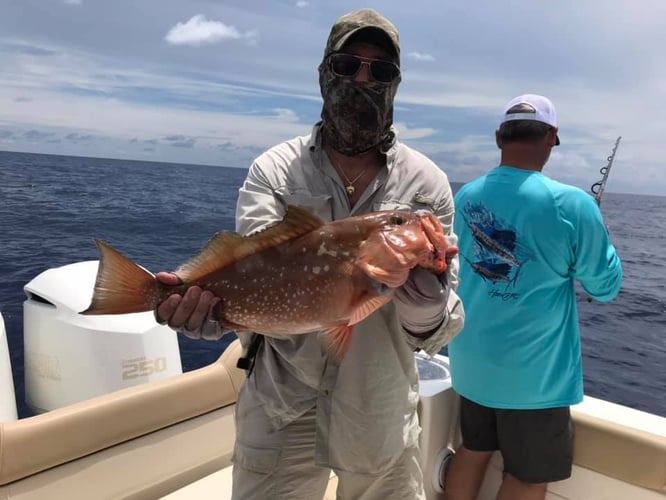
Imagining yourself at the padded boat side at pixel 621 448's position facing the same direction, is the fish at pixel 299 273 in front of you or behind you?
in front

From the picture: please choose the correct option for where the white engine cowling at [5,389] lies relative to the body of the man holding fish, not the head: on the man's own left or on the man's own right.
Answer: on the man's own right

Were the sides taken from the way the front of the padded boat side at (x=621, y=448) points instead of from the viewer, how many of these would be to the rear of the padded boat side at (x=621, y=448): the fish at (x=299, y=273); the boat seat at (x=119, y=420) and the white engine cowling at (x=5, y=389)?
0

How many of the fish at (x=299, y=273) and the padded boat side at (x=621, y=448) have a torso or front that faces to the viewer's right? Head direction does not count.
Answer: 1

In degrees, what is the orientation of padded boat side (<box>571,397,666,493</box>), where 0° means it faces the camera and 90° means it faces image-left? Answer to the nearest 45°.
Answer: approximately 45°

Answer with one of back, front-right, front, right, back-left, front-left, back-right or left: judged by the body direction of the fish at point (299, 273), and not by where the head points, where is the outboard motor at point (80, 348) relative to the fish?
back-left

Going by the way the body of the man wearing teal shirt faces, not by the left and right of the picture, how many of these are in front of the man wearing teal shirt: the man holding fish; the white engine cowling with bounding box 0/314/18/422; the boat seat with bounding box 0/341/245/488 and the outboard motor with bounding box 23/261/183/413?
0

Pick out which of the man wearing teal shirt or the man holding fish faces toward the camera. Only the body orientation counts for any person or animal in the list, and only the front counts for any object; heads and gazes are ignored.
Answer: the man holding fish

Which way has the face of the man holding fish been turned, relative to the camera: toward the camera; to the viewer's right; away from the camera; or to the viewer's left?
toward the camera

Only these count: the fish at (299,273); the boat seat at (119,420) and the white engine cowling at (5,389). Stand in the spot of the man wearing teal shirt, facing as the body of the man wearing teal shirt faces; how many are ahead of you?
0

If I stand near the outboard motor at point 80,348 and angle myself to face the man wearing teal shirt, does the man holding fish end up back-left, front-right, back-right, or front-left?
front-right

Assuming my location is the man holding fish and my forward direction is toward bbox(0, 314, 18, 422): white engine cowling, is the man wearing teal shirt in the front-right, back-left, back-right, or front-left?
back-right

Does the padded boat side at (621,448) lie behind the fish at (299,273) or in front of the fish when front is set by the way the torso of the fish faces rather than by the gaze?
in front

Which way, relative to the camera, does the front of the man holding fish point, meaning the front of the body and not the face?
toward the camera

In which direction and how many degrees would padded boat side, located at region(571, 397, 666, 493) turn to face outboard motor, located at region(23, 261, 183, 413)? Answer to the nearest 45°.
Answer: approximately 45° to its right

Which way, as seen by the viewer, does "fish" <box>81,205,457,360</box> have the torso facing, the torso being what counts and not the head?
to the viewer's right
